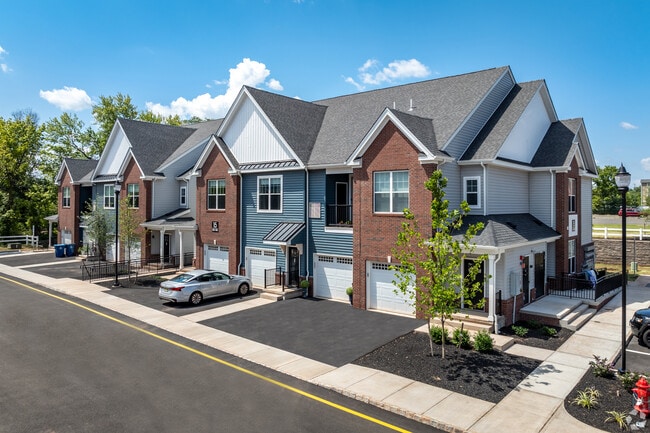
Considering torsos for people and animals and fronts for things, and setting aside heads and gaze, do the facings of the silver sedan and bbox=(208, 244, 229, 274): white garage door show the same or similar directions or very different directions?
very different directions

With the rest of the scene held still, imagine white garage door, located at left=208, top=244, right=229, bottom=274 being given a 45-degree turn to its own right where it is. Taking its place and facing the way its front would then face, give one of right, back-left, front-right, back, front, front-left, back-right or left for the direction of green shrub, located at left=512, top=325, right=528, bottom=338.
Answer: back-left

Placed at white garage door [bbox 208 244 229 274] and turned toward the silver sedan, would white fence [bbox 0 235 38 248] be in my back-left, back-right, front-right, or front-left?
back-right

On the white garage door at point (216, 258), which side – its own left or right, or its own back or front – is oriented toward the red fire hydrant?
left

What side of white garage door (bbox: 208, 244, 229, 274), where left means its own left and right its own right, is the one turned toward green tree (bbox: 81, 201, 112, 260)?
right

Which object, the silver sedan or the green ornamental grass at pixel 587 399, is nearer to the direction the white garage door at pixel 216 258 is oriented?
the silver sedan

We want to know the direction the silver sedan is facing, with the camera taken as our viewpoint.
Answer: facing away from the viewer and to the right of the viewer

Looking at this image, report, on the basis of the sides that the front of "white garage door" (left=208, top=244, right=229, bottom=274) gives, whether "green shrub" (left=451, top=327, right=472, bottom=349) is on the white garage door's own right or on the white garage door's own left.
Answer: on the white garage door's own left

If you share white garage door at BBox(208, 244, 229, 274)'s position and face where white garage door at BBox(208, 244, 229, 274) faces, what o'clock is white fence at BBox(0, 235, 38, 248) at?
The white fence is roughly at 3 o'clock from the white garage door.

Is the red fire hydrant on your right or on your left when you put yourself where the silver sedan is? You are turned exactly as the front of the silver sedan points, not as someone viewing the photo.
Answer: on your right
